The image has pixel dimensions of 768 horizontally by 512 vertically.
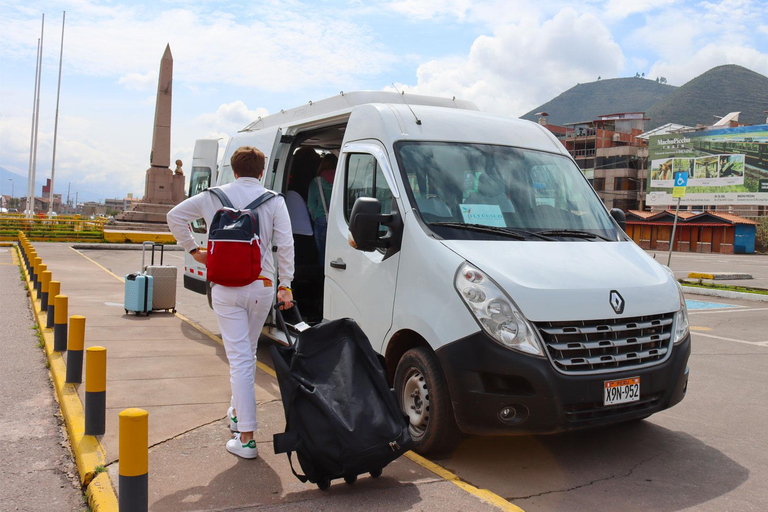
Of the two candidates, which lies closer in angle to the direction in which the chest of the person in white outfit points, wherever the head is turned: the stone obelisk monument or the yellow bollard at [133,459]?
the stone obelisk monument

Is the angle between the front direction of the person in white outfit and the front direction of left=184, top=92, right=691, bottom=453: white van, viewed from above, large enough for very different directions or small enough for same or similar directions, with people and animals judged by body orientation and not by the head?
very different directions

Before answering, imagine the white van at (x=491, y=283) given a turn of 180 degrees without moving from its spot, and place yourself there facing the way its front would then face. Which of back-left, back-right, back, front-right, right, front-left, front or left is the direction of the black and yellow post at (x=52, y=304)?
front

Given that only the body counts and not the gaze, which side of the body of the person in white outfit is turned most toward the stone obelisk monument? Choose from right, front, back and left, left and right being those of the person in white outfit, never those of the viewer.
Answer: front

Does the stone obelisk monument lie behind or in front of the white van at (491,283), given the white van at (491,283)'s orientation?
behind

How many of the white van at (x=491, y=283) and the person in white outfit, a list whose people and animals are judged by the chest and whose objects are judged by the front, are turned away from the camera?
1

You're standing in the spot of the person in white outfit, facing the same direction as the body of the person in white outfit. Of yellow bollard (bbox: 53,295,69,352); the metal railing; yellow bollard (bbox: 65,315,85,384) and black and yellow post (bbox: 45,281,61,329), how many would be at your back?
0

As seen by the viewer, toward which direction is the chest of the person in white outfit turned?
away from the camera

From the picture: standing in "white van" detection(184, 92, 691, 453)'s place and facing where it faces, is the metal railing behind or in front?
behind

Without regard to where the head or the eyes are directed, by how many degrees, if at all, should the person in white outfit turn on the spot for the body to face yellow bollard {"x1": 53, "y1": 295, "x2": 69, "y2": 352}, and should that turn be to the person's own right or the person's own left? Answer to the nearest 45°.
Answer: approximately 45° to the person's own left

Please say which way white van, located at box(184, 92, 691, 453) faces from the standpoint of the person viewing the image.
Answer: facing the viewer and to the right of the viewer

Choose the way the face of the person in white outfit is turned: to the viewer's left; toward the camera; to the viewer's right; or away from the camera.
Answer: away from the camera

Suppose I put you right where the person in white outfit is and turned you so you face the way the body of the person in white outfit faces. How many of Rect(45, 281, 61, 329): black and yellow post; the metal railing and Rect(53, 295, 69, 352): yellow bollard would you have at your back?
0

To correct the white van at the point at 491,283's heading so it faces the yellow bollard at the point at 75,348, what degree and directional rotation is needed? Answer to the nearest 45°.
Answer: approximately 135° to its right

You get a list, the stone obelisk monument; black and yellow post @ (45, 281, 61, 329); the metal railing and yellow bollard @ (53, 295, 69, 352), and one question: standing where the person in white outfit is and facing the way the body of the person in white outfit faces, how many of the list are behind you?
0

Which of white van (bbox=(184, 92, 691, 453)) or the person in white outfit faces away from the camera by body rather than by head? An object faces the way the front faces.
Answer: the person in white outfit

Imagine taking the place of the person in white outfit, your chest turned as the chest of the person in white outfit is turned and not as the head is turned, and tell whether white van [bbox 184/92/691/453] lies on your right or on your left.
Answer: on your right

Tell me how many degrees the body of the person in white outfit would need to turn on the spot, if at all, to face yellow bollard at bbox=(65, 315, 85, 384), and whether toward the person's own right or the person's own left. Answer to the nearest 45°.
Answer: approximately 45° to the person's own left
